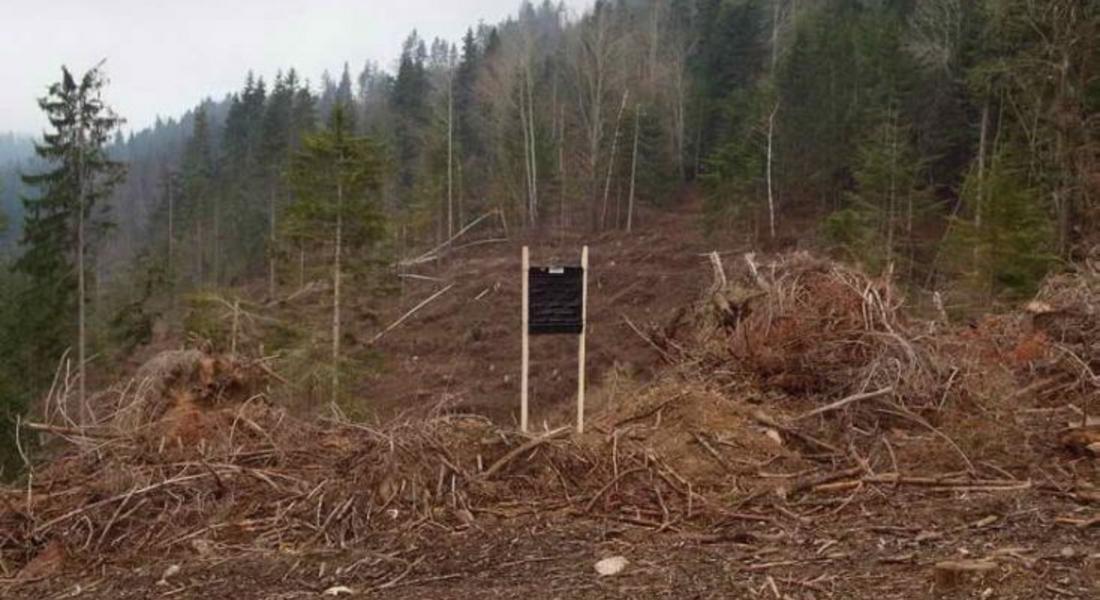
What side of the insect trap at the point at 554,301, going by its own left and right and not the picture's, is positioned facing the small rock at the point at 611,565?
front

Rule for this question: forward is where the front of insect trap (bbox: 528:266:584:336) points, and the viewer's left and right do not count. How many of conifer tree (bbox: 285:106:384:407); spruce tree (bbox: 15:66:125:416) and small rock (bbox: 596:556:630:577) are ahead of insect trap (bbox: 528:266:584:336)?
1

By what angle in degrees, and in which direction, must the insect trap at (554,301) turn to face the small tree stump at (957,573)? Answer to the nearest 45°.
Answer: approximately 45° to its left

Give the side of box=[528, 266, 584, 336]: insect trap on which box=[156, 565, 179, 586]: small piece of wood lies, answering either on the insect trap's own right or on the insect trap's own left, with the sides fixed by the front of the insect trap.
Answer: on the insect trap's own right

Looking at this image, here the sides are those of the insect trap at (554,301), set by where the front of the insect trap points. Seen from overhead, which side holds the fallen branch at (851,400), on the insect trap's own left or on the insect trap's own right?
on the insect trap's own left

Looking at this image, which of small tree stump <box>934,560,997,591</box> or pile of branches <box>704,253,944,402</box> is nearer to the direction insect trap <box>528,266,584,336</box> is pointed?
the small tree stump

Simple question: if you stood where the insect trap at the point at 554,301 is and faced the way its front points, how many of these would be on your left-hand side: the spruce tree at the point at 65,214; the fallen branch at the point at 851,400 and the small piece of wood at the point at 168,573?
1

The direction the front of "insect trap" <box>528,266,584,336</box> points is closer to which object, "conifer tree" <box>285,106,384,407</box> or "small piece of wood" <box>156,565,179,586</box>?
the small piece of wood

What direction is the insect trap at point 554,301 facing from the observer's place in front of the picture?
facing the viewer

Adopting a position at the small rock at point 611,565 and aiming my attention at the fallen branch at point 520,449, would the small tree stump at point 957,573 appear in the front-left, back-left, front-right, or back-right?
back-right
